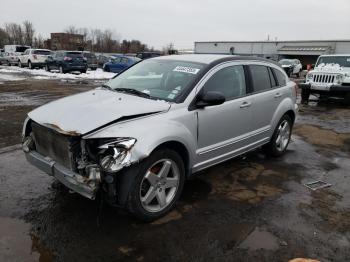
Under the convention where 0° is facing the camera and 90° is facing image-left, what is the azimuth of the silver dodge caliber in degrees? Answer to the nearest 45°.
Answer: approximately 45°

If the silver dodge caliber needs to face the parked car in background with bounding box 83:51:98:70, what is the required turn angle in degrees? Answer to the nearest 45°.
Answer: approximately 135° to its right

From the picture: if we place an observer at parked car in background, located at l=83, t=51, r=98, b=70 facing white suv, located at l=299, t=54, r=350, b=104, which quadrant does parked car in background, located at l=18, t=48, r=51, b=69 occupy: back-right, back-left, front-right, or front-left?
back-right

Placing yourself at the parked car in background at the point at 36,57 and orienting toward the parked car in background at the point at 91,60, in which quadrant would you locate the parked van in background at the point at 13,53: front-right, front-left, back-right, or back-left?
back-left

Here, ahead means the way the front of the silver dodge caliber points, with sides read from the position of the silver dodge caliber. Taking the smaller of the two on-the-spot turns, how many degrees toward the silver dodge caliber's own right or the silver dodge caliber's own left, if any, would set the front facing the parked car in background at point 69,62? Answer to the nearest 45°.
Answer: approximately 135° to the silver dodge caliber's own right

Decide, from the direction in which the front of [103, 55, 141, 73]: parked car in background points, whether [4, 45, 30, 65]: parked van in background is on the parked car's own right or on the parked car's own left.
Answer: on the parked car's own right

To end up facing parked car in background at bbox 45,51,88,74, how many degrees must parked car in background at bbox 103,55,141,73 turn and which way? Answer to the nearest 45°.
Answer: approximately 45° to its right

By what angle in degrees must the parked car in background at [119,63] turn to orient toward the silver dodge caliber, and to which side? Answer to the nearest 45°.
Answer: approximately 45° to its left

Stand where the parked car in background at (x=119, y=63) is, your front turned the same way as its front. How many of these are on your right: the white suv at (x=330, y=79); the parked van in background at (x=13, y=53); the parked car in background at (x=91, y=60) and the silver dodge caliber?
2

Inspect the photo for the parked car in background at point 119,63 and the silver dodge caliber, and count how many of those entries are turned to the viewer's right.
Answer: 0

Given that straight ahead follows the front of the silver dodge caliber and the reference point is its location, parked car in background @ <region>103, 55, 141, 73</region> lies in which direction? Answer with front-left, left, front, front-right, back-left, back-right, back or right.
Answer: back-right
